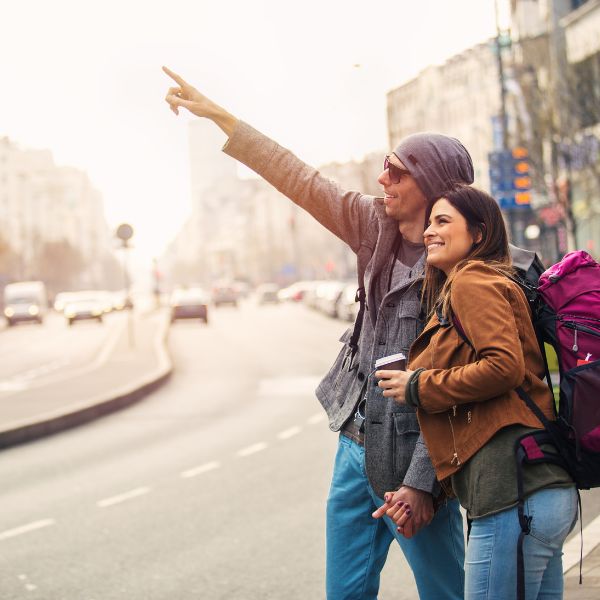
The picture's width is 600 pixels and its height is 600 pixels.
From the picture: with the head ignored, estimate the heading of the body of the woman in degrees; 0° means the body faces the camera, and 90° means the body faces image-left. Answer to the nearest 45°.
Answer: approximately 90°

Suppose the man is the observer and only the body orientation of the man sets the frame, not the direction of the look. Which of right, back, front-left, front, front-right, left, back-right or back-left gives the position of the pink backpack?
left

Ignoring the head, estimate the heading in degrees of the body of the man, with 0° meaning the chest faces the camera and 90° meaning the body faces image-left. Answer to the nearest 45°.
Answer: approximately 45°

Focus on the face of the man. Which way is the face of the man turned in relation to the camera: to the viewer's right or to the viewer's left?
to the viewer's left

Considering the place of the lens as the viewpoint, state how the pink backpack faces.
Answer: facing to the right of the viewer
